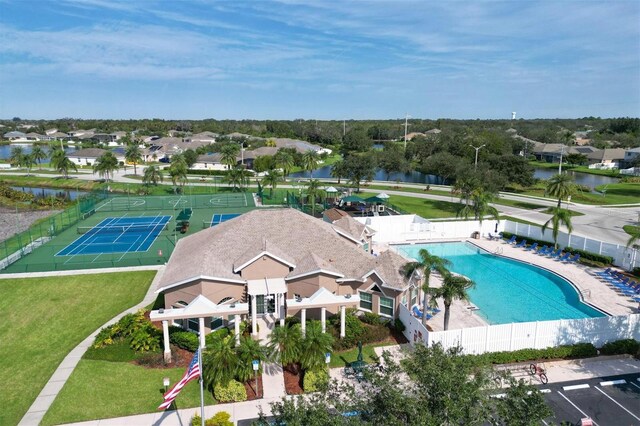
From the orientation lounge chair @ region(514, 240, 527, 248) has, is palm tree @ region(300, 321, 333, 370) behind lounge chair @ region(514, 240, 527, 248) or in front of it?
in front

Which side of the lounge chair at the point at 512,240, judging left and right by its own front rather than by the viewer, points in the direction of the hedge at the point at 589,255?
left

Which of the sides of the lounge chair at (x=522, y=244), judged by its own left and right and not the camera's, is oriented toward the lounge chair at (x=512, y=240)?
right

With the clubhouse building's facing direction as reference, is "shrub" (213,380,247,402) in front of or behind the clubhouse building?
in front

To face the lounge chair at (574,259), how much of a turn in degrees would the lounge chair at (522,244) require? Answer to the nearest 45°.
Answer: approximately 90° to its left

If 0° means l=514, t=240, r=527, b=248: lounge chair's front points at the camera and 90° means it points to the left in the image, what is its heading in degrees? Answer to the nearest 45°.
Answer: approximately 45°

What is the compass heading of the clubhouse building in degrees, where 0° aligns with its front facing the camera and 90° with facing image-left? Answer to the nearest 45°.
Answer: approximately 0°

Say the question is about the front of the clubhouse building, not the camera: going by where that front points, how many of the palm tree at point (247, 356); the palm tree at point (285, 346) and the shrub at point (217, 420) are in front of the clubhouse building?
3
